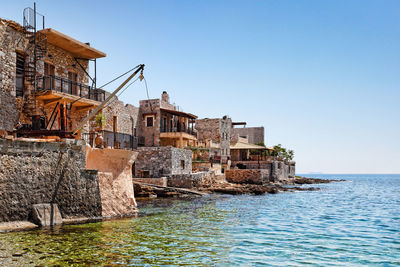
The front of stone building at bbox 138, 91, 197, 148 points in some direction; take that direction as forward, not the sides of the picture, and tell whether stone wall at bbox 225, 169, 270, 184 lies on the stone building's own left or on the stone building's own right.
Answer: on the stone building's own left

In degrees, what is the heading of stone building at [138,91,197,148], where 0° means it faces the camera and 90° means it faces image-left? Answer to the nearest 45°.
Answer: approximately 315°

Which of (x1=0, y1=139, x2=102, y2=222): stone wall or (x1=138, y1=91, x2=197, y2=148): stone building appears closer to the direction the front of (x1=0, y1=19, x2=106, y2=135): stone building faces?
the stone wall

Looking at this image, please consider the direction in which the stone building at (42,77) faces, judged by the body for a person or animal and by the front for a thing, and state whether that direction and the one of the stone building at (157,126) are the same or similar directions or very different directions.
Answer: same or similar directions

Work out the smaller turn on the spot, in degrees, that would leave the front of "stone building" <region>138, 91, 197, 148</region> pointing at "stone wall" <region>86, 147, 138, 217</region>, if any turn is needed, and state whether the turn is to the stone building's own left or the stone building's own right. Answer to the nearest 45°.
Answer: approximately 45° to the stone building's own right

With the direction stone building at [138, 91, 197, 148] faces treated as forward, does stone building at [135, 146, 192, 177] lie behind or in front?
in front

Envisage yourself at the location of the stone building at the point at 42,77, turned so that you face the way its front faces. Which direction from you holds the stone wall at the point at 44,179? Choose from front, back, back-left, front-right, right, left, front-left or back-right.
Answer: front-right

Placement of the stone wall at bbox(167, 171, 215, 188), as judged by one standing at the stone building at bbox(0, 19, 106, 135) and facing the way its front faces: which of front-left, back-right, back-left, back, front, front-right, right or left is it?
left

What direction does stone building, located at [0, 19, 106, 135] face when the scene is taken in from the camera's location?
facing the viewer and to the right of the viewer

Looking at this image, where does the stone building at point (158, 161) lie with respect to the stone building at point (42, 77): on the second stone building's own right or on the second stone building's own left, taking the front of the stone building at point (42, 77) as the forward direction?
on the second stone building's own left

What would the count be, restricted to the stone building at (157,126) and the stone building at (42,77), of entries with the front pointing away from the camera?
0
